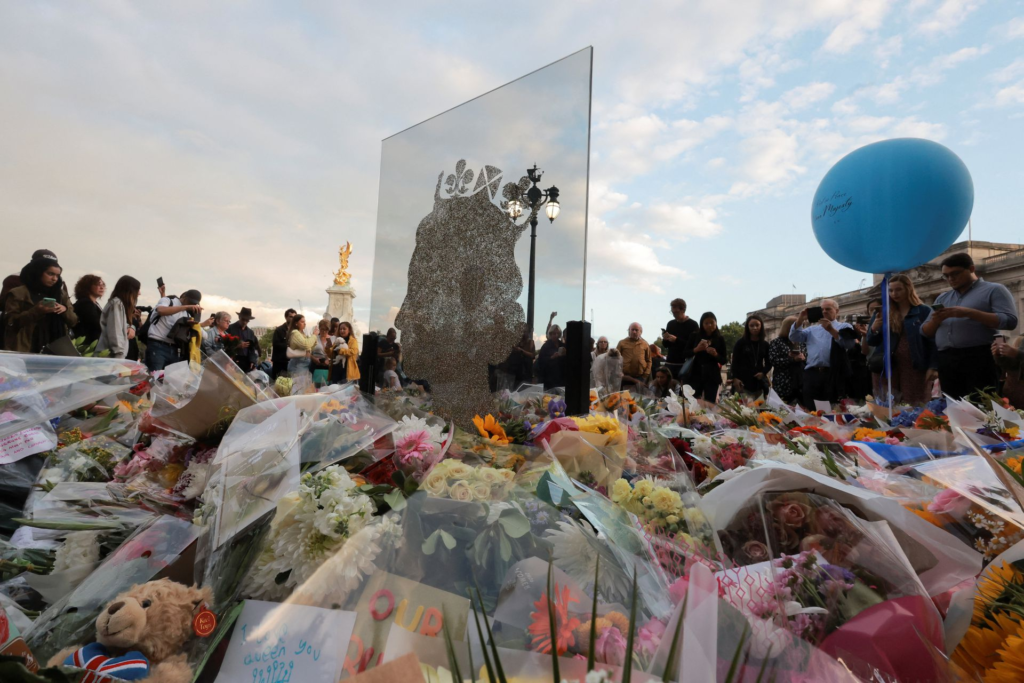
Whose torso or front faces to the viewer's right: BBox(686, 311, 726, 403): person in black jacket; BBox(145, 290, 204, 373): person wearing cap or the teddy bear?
the person wearing cap

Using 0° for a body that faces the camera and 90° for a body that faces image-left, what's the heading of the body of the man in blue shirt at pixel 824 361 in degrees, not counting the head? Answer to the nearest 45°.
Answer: approximately 45°

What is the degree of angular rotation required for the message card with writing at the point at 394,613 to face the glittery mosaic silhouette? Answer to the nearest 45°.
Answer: approximately 180°

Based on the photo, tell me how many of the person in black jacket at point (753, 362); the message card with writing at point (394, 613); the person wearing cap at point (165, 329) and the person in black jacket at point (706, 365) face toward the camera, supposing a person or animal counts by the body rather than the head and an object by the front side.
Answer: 3

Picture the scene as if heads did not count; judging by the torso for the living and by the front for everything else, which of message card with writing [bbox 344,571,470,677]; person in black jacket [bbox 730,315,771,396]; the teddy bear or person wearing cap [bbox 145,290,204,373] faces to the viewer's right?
the person wearing cap

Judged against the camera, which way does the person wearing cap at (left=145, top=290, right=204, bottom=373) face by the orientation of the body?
to the viewer's right

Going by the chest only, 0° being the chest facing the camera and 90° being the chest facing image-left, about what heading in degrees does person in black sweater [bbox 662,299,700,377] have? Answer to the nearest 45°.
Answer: approximately 45°
